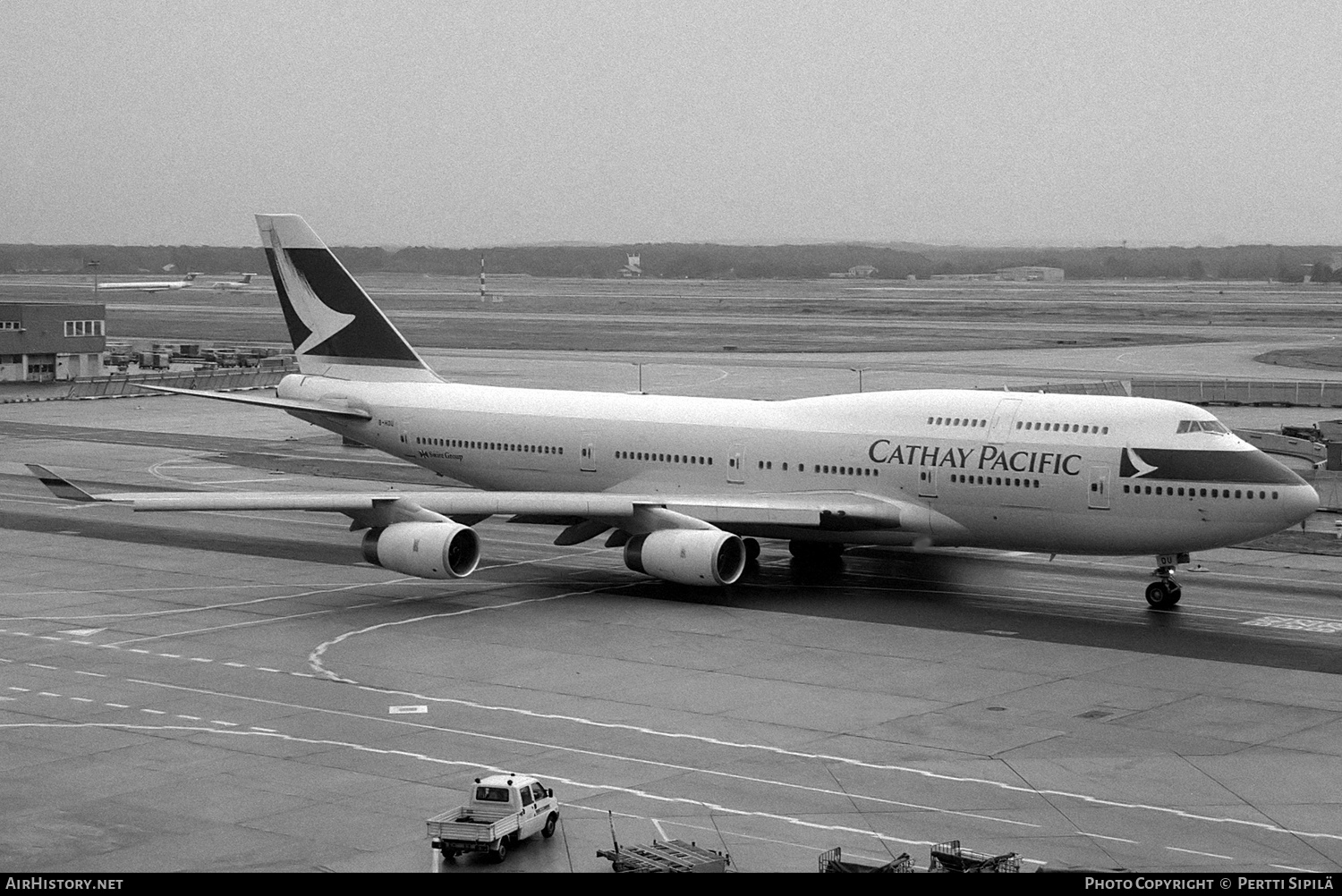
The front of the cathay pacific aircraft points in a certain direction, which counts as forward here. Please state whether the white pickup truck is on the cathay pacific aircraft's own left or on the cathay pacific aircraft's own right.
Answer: on the cathay pacific aircraft's own right

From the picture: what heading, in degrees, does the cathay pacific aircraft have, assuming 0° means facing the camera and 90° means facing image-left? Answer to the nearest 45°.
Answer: approximately 315°

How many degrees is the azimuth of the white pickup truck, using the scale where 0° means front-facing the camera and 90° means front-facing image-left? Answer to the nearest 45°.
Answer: approximately 225°
